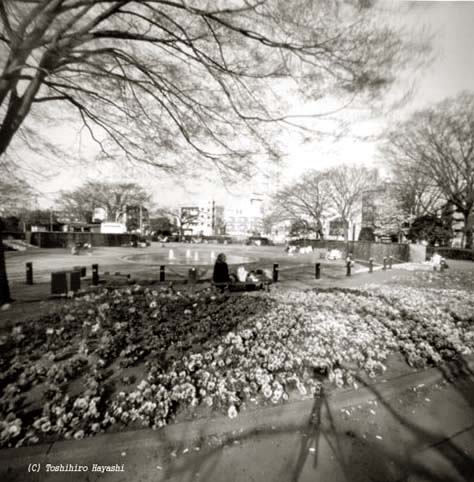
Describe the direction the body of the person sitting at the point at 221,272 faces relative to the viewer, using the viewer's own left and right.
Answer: facing away from the viewer

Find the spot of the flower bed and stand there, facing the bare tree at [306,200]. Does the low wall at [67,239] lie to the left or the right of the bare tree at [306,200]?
left

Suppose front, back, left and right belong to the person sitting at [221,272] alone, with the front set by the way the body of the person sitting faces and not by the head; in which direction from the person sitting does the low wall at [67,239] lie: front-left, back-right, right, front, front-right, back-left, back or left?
front-left

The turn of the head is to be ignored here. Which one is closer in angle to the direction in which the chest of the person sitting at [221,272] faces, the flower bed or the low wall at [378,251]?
the low wall

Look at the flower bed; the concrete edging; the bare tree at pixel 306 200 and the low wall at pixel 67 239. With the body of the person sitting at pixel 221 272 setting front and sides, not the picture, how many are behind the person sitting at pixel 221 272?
2

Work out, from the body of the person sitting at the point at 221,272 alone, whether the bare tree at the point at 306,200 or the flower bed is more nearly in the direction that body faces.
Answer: the bare tree

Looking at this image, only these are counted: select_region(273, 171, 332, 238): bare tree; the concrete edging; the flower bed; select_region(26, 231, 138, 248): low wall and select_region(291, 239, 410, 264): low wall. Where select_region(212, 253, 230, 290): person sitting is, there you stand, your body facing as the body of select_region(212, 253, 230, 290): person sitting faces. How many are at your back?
2

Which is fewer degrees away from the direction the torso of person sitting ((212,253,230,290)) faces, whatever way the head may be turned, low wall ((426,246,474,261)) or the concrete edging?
the low wall

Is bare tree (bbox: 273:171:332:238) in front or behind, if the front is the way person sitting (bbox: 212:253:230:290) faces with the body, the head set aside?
in front

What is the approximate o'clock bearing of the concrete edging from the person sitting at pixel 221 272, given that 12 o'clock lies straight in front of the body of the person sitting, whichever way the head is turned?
The concrete edging is roughly at 6 o'clock from the person sitting.

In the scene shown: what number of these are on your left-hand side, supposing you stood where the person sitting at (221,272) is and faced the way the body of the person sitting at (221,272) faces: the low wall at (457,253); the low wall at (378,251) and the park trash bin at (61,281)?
1

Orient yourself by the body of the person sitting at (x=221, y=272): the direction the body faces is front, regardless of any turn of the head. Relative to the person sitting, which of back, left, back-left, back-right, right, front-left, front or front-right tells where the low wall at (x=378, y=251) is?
front-right
